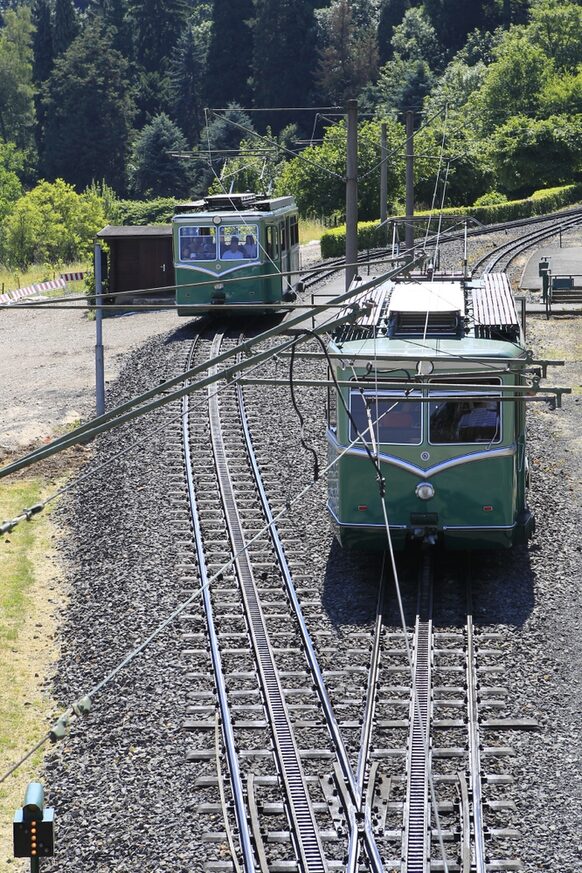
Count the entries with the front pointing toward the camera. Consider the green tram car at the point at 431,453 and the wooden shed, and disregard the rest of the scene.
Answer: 2

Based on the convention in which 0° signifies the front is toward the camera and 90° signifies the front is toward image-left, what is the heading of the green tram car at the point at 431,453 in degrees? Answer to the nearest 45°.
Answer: approximately 0°

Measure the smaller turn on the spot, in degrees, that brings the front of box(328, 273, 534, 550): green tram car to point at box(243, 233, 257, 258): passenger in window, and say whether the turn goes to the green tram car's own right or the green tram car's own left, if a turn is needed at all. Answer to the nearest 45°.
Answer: approximately 180°

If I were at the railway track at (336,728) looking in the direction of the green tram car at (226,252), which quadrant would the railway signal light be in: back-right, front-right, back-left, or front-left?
back-left

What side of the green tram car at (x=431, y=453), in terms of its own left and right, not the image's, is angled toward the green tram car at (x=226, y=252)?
back

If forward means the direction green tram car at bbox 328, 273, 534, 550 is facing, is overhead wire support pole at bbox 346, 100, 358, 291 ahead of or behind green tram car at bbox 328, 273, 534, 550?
behind
